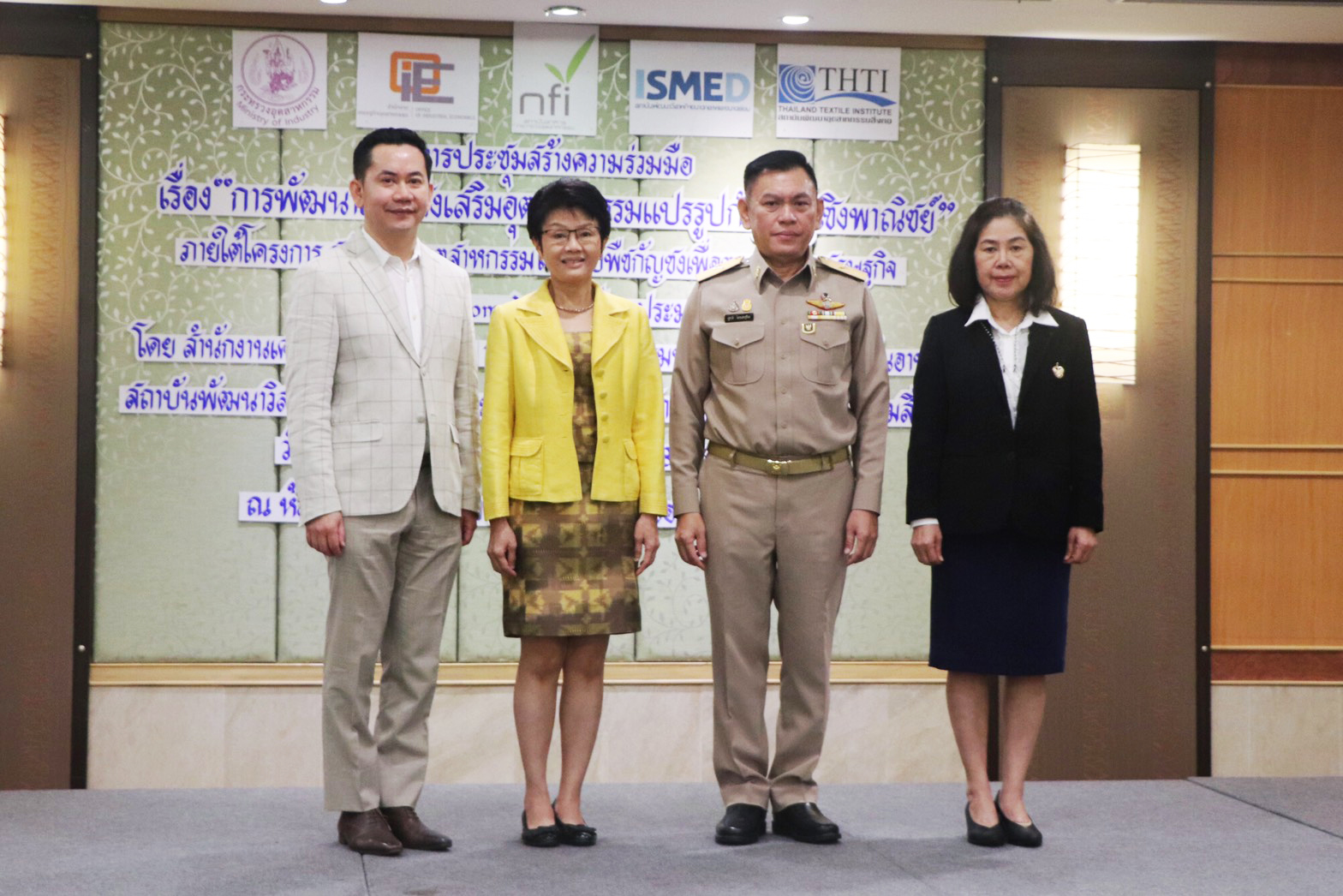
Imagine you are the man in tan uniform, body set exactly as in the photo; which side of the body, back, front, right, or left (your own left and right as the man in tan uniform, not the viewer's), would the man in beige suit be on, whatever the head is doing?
right

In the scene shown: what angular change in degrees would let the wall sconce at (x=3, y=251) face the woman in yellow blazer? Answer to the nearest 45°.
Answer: approximately 45° to its left

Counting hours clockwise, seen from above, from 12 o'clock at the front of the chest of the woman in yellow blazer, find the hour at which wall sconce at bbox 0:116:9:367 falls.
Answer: The wall sconce is roughly at 4 o'clock from the woman in yellow blazer.

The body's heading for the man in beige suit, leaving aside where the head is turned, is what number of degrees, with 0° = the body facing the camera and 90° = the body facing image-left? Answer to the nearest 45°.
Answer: approximately 315°

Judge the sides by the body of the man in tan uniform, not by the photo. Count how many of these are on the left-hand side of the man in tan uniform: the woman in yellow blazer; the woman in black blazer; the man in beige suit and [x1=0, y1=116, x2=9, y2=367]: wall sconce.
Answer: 1

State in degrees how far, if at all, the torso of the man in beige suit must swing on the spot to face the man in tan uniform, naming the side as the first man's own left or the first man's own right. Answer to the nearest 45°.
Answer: approximately 45° to the first man's own left

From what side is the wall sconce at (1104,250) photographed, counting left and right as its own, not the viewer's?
front

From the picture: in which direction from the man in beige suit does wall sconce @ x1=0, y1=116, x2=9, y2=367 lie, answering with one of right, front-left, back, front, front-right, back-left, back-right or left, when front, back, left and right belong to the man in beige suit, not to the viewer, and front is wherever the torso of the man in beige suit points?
back
